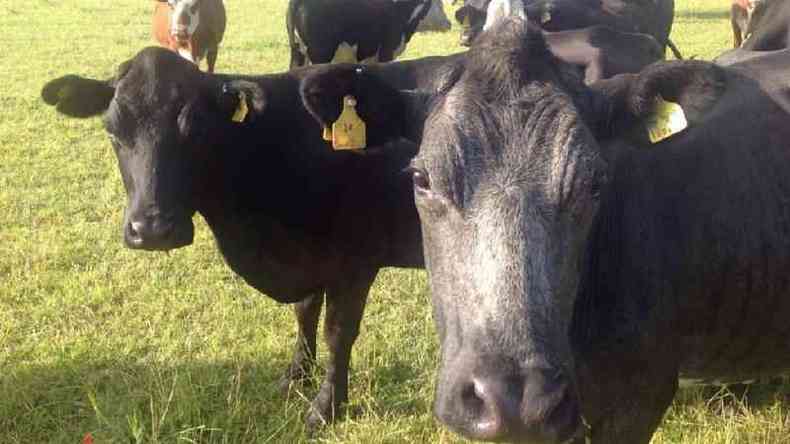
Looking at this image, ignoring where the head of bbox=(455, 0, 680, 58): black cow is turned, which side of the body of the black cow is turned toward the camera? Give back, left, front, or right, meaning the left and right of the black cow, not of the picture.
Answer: left

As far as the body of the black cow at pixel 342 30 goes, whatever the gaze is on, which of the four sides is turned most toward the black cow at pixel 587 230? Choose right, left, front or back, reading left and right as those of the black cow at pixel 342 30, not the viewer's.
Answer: right

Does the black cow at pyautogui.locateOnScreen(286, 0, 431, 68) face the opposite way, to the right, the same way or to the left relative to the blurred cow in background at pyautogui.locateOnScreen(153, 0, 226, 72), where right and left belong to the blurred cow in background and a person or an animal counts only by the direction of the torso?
to the left

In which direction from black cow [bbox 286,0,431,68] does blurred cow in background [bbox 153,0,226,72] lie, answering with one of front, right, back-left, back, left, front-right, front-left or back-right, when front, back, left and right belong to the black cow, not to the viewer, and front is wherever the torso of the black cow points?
back-left

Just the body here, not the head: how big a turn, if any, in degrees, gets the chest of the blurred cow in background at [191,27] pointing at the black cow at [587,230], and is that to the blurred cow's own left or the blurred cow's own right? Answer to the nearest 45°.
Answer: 0° — it already faces it

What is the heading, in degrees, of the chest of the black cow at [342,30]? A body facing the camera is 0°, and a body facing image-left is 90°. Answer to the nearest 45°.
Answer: approximately 270°

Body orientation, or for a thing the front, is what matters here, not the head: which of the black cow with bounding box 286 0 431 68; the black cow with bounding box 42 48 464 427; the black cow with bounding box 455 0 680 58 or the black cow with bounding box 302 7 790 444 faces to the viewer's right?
the black cow with bounding box 286 0 431 68

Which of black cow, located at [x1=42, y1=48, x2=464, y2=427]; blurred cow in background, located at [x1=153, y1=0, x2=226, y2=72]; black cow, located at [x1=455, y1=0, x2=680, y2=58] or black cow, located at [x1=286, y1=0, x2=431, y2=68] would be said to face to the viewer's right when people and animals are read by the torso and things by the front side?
black cow, located at [x1=286, y1=0, x2=431, y2=68]

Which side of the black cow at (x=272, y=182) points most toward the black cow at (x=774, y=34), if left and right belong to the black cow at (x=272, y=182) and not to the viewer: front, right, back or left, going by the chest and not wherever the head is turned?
back

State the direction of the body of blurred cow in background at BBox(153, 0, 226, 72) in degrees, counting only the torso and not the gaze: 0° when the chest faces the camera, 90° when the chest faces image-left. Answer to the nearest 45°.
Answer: approximately 0°
